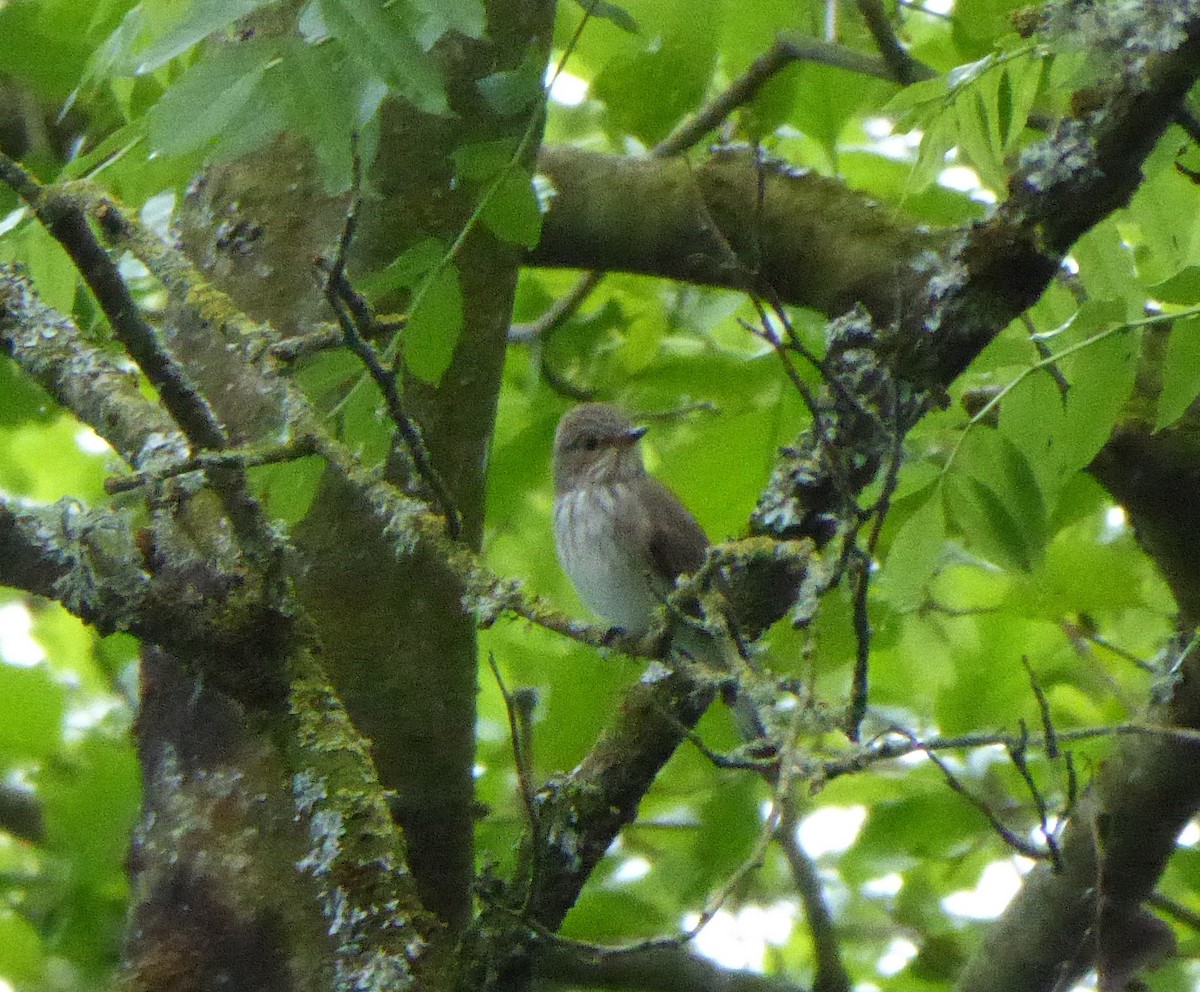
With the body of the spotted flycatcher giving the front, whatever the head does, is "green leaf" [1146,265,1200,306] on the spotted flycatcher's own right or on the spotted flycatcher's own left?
on the spotted flycatcher's own left

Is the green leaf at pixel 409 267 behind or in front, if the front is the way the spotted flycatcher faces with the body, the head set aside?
in front

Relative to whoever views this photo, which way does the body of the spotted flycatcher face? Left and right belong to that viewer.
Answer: facing the viewer and to the left of the viewer

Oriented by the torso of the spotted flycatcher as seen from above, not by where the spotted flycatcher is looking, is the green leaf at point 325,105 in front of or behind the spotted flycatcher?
in front
